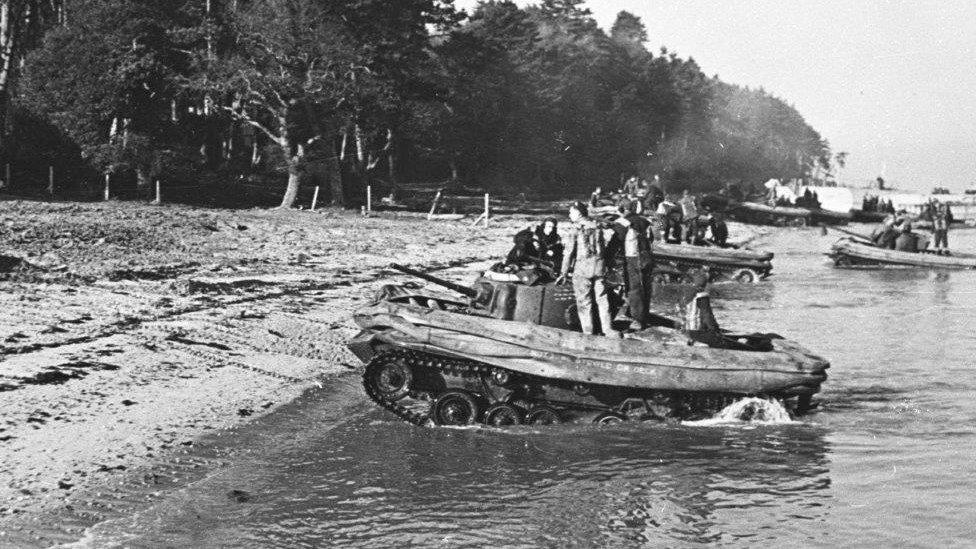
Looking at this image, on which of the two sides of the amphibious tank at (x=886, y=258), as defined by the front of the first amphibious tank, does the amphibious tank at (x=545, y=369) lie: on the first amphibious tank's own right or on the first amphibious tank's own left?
on the first amphibious tank's own left

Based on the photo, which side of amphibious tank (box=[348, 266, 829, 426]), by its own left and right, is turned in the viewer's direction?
left

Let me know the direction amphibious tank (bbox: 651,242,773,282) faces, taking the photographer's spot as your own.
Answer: facing to the left of the viewer

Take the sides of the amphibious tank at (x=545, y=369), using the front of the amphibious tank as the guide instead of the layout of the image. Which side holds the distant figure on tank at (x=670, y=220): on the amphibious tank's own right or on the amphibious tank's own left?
on the amphibious tank's own right

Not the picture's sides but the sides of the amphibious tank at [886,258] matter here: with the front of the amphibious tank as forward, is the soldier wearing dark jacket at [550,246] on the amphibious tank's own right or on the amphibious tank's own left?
on the amphibious tank's own left

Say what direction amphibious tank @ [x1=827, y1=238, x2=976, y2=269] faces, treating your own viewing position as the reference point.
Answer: facing to the left of the viewer

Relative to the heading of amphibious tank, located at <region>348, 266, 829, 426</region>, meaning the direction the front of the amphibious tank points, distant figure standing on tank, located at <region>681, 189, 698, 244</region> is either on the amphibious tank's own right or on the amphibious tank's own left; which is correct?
on the amphibious tank's own right

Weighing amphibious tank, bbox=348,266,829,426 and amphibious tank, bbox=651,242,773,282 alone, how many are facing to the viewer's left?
2

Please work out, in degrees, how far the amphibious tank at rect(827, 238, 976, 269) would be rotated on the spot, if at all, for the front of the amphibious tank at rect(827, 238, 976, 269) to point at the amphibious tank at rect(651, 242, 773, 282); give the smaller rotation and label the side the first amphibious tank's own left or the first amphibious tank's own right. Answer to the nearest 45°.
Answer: approximately 45° to the first amphibious tank's own left

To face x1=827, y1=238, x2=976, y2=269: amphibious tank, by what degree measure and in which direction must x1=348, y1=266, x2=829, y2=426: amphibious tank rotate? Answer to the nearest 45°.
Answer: approximately 135° to its right
